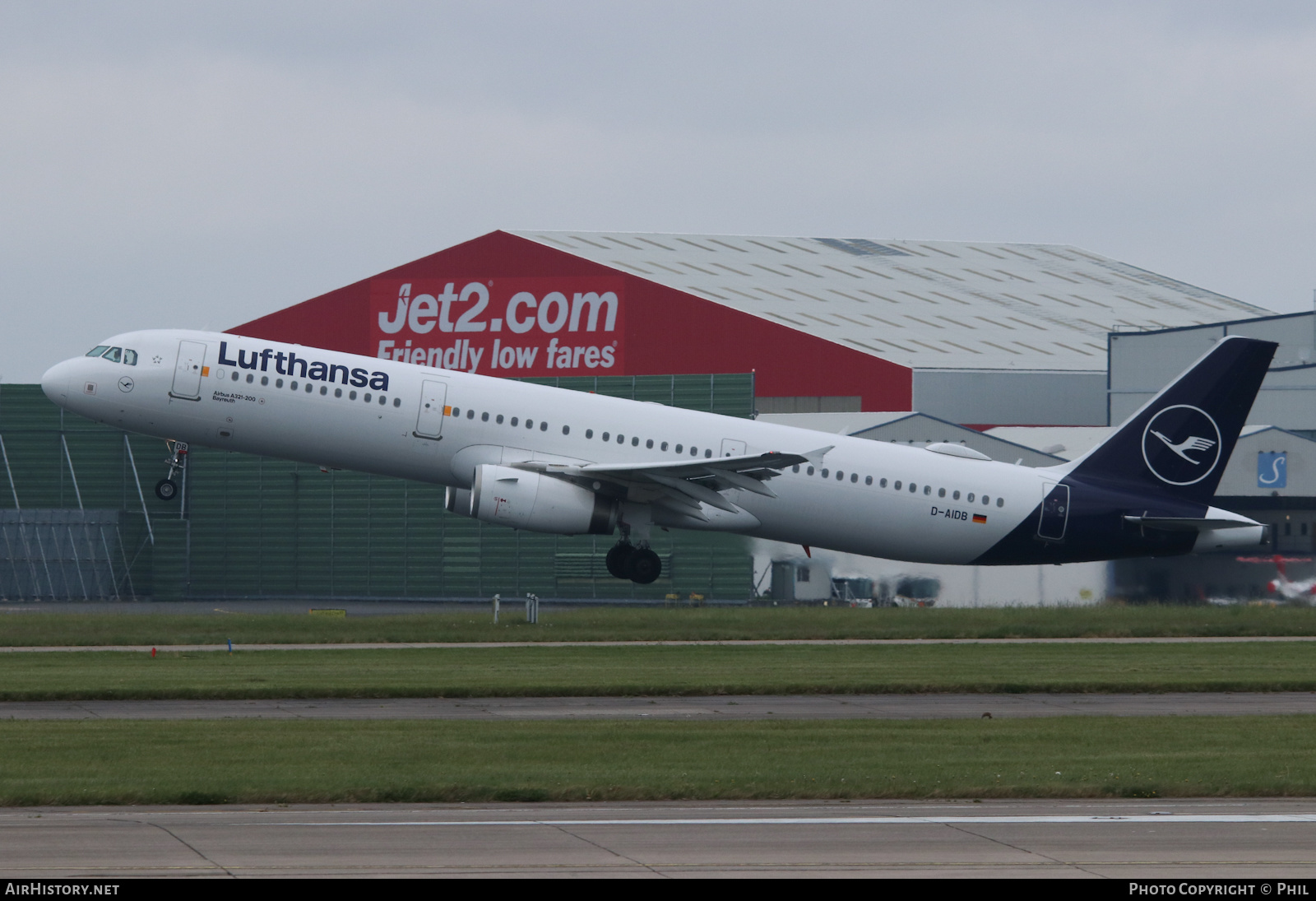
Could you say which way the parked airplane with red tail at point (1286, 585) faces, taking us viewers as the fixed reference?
facing away from the viewer and to the right of the viewer

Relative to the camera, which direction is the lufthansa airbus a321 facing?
to the viewer's left

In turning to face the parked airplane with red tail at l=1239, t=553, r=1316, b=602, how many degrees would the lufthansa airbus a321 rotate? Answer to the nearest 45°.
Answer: approximately 90° to its right

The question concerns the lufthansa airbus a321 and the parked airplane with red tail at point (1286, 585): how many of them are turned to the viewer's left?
1

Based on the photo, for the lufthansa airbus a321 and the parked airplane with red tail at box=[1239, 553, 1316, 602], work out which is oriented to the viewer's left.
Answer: the lufthansa airbus a321
